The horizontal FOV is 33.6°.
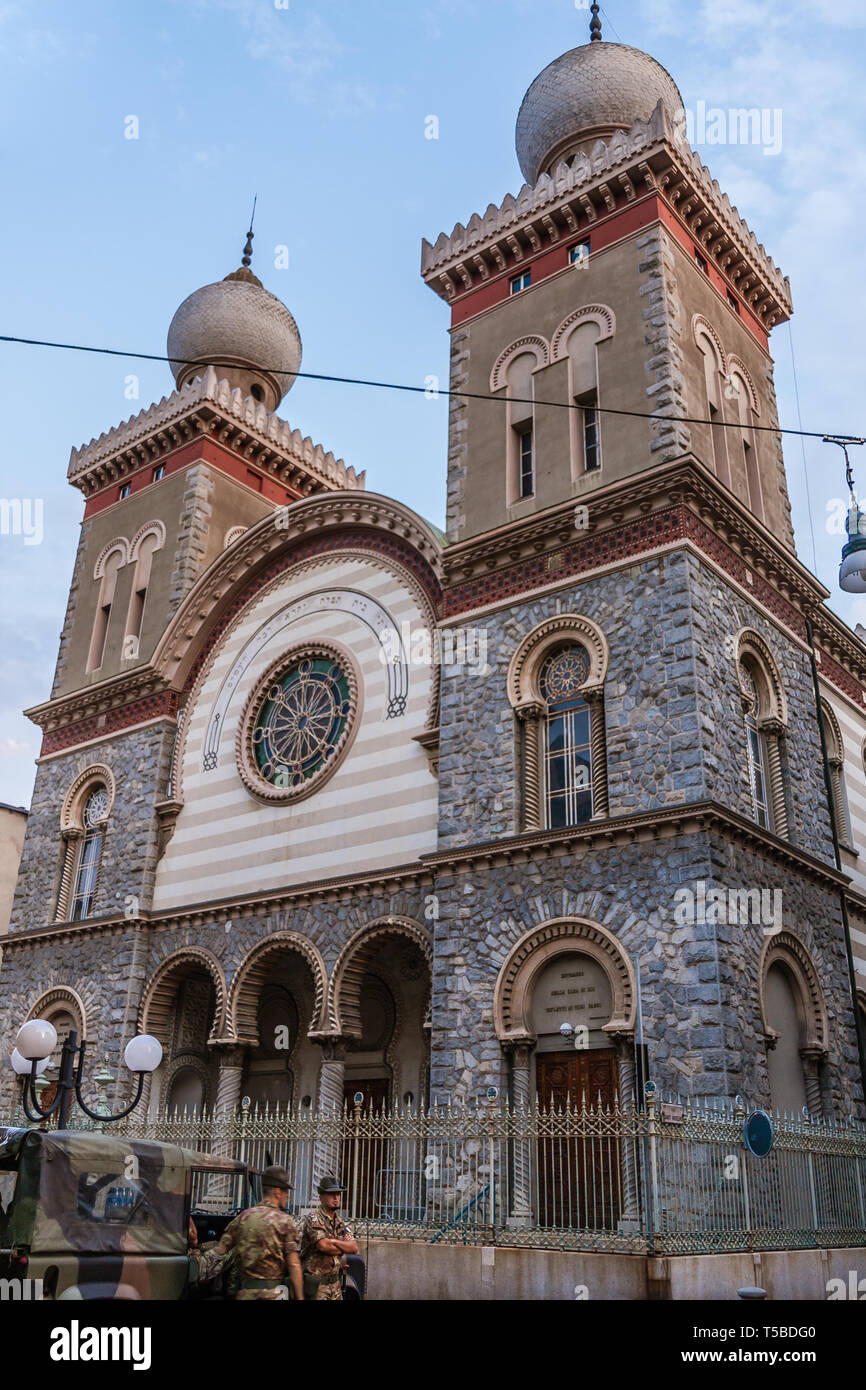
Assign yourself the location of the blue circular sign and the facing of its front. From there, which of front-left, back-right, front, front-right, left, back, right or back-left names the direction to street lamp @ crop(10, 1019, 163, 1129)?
back-right

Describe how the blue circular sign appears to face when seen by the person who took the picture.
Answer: facing the viewer and to the right of the viewer

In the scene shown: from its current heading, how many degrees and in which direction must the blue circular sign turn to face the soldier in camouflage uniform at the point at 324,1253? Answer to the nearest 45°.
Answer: approximately 90° to its right

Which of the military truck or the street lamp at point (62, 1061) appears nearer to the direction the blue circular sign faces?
the military truck

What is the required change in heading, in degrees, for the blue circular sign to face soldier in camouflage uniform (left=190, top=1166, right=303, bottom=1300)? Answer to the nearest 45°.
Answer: approximately 90° to its right

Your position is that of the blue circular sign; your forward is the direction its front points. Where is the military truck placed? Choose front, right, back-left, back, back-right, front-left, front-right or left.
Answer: right

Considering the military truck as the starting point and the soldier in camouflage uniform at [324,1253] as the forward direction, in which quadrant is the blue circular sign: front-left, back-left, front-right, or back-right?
front-left
